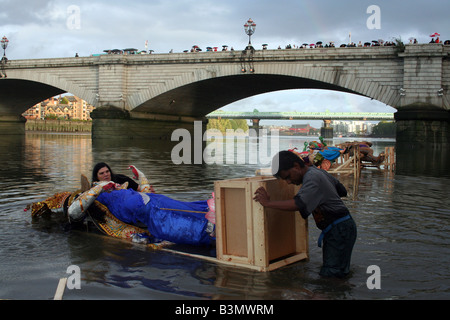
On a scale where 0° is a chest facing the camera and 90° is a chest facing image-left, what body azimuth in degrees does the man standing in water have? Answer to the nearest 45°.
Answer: approximately 90°

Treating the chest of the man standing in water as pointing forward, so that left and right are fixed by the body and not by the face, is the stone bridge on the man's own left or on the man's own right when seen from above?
on the man's own right

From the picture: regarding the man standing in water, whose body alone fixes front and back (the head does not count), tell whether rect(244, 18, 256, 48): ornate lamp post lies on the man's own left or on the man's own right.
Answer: on the man's own right
